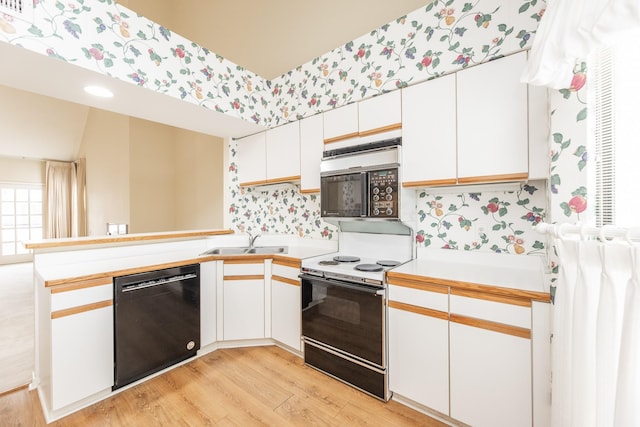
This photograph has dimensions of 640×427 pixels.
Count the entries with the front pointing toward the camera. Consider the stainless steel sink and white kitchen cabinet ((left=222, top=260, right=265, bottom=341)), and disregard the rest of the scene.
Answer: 2

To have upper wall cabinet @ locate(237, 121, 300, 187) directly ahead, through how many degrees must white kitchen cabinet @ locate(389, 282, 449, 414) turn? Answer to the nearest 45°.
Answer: approximately 90° to its right

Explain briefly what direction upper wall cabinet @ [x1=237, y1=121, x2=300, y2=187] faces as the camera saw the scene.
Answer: facing the viewer and to the left of the viewer

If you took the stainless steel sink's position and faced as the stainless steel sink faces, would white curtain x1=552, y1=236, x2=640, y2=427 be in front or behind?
in front

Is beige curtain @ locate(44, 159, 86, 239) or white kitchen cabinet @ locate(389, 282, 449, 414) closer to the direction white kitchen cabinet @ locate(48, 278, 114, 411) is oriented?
the white kitchen cabinet

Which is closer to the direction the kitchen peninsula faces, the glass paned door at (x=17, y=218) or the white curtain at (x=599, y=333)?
the white curtain

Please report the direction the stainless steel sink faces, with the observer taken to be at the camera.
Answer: facing the viewer

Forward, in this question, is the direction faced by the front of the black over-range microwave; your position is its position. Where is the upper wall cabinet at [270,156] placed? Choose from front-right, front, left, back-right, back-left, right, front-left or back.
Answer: right

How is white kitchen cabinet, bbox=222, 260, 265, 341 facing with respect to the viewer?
toward the camera

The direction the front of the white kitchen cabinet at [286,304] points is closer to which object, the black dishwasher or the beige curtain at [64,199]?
the black dishwasher
